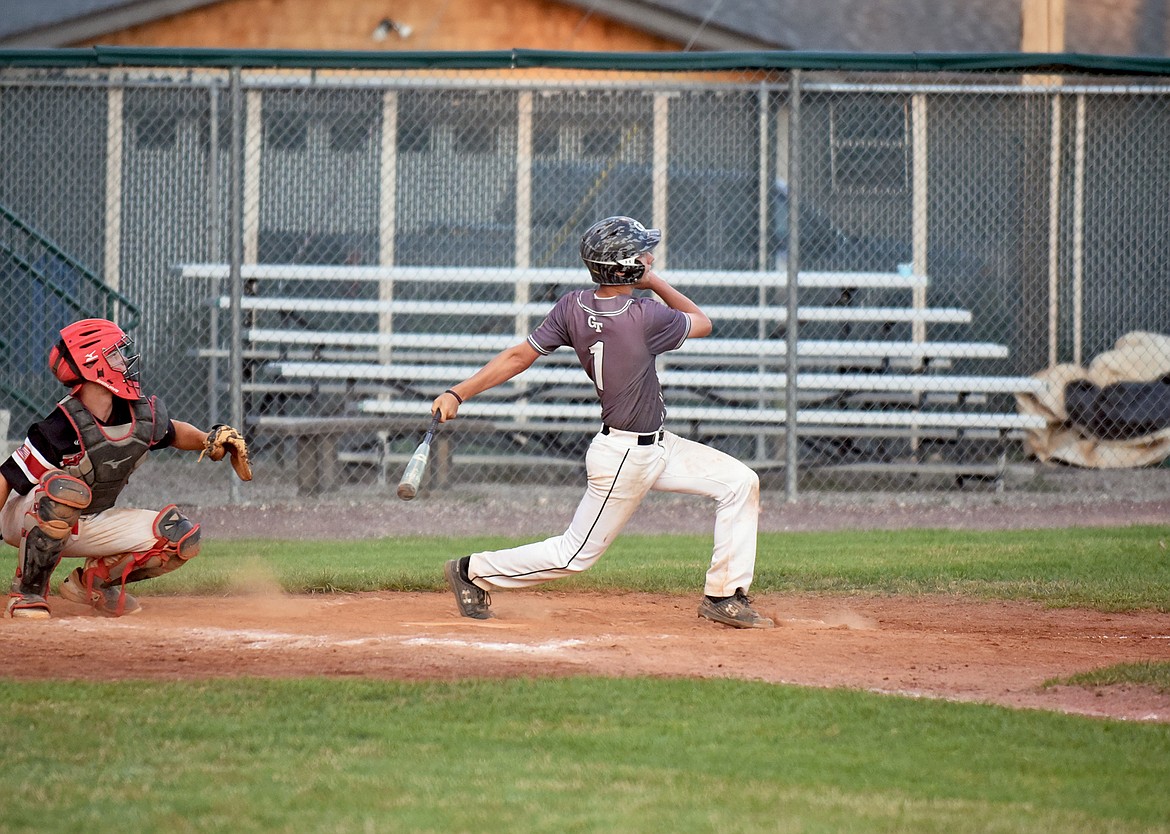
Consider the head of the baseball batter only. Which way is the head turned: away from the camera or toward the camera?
away from the camera

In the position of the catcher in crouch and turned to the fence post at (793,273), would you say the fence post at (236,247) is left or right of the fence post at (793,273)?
left

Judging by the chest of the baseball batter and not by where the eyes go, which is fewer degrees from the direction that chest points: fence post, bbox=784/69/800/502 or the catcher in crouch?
the fence post

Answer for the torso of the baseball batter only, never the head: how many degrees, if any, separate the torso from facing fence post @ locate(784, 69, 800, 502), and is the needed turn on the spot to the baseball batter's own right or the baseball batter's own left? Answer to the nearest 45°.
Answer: approximately 45° to the baseball batter's own left

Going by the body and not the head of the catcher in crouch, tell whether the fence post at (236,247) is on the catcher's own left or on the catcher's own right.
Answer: on the catcher's own left

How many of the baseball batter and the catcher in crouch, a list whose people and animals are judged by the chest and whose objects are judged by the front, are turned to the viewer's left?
0

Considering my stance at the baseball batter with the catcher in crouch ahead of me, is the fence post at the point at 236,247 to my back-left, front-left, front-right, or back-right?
front-right

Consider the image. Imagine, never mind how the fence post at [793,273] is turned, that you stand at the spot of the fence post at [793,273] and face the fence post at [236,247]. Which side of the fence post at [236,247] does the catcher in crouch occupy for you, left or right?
left

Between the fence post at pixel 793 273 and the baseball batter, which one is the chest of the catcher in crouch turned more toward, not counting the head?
the baseball batter

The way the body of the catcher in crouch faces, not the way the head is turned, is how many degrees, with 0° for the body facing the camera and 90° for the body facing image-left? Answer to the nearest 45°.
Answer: approximately 315°

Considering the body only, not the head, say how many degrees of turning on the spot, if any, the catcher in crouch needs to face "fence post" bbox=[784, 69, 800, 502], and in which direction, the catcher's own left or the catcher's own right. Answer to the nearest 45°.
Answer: approximately 90° to the catcher's own left

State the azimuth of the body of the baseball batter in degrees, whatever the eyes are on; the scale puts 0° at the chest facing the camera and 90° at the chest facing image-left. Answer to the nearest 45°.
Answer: approximately 225°

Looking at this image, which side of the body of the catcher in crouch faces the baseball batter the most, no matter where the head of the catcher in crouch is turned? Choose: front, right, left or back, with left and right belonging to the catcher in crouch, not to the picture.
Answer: front

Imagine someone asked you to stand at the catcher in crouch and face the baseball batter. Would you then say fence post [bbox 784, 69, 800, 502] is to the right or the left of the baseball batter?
left

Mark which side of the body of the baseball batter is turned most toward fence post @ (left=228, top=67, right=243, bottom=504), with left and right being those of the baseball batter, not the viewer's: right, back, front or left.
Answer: left
